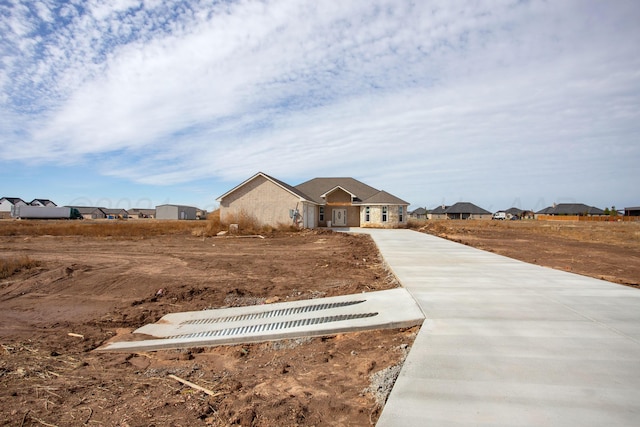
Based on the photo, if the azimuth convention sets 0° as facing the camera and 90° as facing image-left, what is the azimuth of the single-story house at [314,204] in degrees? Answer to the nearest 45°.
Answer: approximately 0°

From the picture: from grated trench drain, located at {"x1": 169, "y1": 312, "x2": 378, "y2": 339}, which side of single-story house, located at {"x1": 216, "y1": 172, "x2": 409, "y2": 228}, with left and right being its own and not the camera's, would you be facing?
front

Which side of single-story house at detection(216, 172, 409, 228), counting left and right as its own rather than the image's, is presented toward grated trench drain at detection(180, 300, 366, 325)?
front
